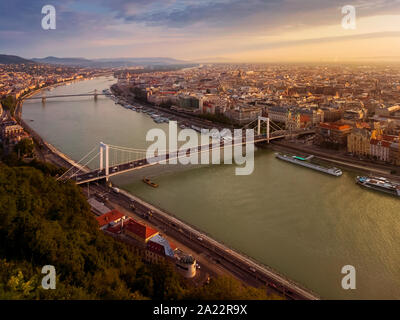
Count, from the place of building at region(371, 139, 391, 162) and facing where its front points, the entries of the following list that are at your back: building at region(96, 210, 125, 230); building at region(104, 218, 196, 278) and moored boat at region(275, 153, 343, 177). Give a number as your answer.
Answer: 0

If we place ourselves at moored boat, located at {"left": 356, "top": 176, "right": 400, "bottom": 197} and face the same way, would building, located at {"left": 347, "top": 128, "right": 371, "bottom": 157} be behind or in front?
in front

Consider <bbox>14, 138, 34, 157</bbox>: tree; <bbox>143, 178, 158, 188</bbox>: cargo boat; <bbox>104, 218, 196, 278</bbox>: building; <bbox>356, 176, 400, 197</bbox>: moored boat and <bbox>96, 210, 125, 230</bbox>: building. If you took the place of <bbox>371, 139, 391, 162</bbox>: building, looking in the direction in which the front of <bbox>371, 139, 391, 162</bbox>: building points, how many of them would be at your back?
0

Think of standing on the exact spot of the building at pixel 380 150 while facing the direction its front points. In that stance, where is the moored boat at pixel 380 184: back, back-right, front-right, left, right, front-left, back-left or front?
front-left

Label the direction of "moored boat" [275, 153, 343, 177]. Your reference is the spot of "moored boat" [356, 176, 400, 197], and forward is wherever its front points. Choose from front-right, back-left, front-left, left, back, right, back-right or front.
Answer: front

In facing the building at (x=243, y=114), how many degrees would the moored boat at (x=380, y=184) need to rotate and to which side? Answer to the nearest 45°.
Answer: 0° — it already faces it

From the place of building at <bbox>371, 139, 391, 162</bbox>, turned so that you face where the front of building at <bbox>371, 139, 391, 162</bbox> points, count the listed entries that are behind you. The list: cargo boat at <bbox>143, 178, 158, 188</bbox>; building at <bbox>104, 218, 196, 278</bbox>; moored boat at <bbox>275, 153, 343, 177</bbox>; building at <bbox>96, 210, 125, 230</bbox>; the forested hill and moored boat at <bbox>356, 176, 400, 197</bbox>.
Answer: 0

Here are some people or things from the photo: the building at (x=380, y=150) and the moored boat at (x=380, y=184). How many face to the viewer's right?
0

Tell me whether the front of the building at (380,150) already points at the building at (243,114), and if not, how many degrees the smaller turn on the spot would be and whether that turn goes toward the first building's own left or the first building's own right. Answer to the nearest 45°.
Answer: approximately 90° to the first building's own right

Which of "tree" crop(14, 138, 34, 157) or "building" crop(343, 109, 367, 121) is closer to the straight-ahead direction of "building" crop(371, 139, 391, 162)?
the tree

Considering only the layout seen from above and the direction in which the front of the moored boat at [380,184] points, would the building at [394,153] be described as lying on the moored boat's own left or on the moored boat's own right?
on the moored boat's own right

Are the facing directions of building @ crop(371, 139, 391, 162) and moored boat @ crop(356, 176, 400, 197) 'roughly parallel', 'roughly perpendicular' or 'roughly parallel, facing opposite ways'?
roughly perpendicular

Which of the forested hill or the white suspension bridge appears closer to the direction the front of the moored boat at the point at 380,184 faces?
the white suspension bridge

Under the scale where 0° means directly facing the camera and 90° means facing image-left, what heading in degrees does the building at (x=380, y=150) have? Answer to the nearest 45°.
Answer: approximately 45°

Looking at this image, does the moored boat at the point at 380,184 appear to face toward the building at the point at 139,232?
no

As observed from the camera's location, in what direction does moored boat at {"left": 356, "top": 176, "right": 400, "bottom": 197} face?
facing away from the viewer and to the left of the viewer

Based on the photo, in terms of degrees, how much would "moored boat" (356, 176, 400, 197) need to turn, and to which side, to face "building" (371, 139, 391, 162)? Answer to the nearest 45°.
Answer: approximately 45° to its right
